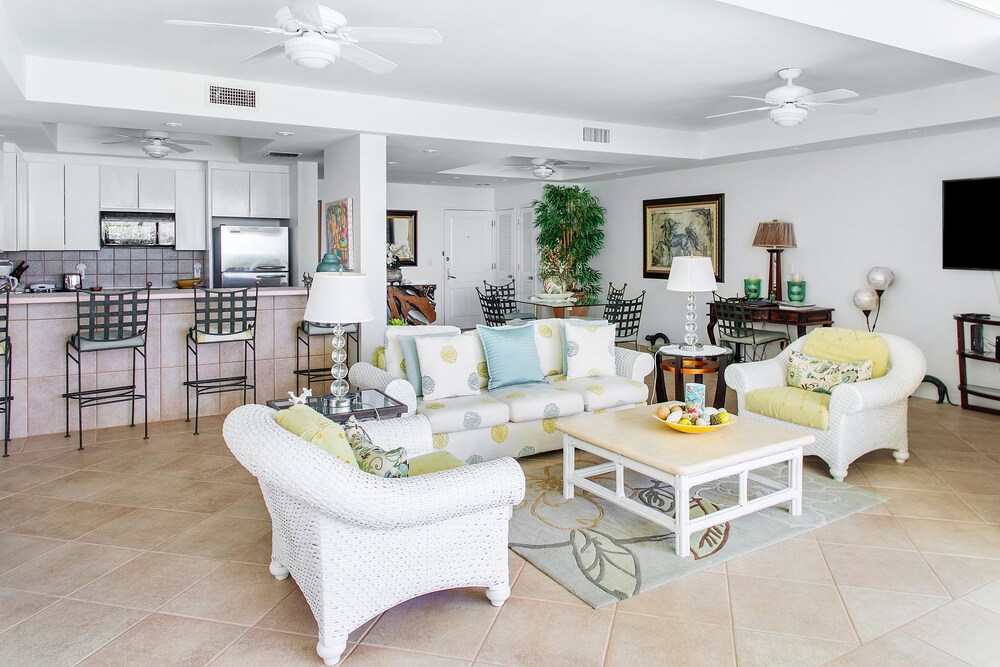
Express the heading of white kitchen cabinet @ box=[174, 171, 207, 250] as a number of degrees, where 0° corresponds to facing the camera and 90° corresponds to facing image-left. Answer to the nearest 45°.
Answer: approximately 0°

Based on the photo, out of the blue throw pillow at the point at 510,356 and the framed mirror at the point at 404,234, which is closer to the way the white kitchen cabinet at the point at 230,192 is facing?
the blue throw pillow

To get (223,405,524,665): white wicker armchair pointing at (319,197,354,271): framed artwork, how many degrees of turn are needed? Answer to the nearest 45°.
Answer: approximately 45° to its left

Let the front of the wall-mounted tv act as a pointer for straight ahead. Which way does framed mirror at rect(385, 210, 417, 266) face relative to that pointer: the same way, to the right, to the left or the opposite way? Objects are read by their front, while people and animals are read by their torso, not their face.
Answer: to the left

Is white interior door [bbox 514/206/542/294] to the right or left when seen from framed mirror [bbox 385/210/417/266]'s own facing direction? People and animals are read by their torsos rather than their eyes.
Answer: on its left

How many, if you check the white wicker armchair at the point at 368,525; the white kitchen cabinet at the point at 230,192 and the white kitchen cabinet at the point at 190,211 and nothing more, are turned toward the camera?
2

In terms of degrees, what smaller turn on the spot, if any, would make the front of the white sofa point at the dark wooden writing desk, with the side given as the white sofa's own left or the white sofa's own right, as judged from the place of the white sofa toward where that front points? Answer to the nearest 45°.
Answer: approximately 90° to the white sofa's own left
